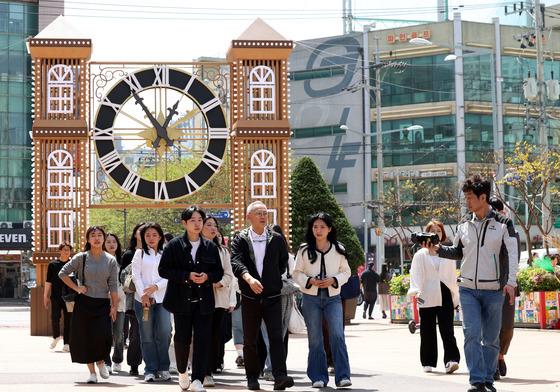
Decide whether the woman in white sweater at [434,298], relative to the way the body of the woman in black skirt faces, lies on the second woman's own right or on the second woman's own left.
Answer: on the second woman's own left

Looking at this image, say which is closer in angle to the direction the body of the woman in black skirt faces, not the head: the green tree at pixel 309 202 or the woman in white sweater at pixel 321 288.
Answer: the woman in white sweater

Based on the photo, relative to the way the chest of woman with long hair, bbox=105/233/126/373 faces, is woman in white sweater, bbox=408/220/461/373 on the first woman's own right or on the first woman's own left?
on the first woman's own left

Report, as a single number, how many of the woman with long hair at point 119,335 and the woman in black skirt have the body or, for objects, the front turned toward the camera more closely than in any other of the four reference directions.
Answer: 2

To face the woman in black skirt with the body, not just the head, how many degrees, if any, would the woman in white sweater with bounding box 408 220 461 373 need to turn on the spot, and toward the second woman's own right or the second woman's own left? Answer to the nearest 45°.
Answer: approximately 90° to the second woman's own right

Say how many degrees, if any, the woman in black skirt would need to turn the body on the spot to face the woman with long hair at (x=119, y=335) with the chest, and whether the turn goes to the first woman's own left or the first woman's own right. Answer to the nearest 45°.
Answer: approximately 180°

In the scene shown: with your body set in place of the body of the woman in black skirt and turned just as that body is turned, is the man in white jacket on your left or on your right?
on your left

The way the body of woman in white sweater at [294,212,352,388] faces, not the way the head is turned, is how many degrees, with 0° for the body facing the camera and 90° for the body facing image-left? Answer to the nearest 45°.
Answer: approximately 0°

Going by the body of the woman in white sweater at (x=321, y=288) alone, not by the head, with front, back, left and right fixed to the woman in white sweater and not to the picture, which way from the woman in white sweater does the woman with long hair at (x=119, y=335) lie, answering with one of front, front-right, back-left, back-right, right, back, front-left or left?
back-right

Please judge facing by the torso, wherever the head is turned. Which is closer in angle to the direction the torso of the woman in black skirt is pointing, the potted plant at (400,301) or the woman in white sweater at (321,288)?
the woman in white sweater
